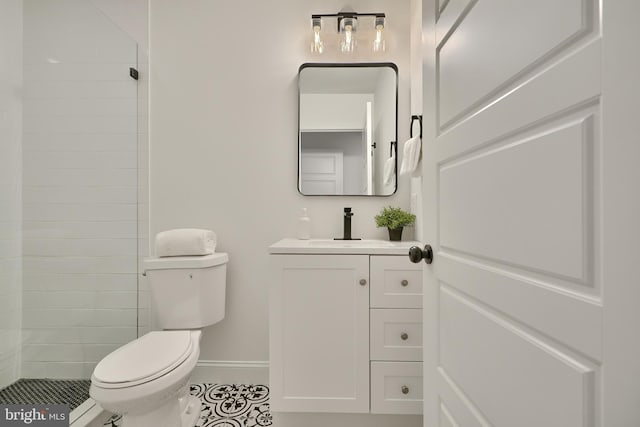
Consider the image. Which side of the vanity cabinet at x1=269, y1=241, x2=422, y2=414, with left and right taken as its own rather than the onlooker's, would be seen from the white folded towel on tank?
right

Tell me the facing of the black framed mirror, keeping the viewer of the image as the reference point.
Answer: facing the viewer

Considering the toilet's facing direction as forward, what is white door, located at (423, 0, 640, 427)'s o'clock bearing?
The white door is roughly at 10 o'clock from the toilet.

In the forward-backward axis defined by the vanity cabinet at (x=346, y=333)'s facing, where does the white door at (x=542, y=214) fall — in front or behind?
in front

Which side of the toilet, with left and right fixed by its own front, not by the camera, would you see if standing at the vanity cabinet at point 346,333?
left

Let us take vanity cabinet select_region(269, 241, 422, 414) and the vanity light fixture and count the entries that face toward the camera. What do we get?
2

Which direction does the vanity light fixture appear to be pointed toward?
toward the camera

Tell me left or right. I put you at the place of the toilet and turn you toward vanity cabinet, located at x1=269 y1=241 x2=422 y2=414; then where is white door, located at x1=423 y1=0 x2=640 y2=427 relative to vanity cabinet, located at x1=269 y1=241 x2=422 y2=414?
right

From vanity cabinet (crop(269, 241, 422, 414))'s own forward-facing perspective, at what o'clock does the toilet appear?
The toilet is roughly at 3 o'clock from the vanity cabinet.
